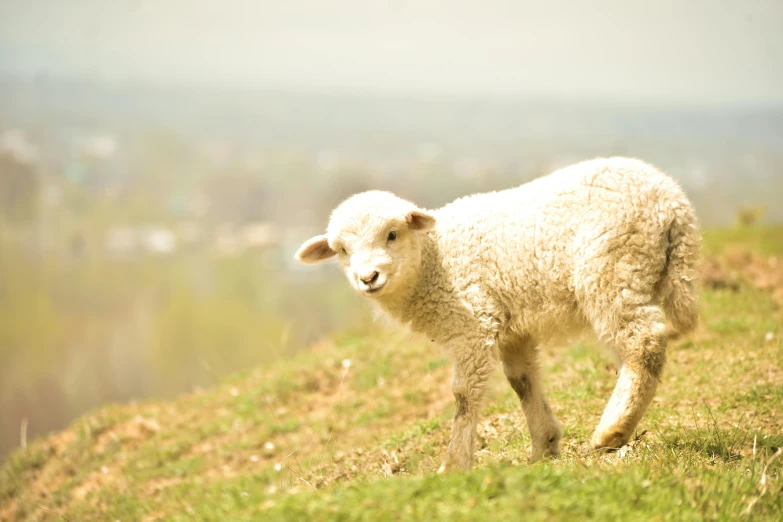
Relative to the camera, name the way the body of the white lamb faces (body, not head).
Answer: to the viewer's left
